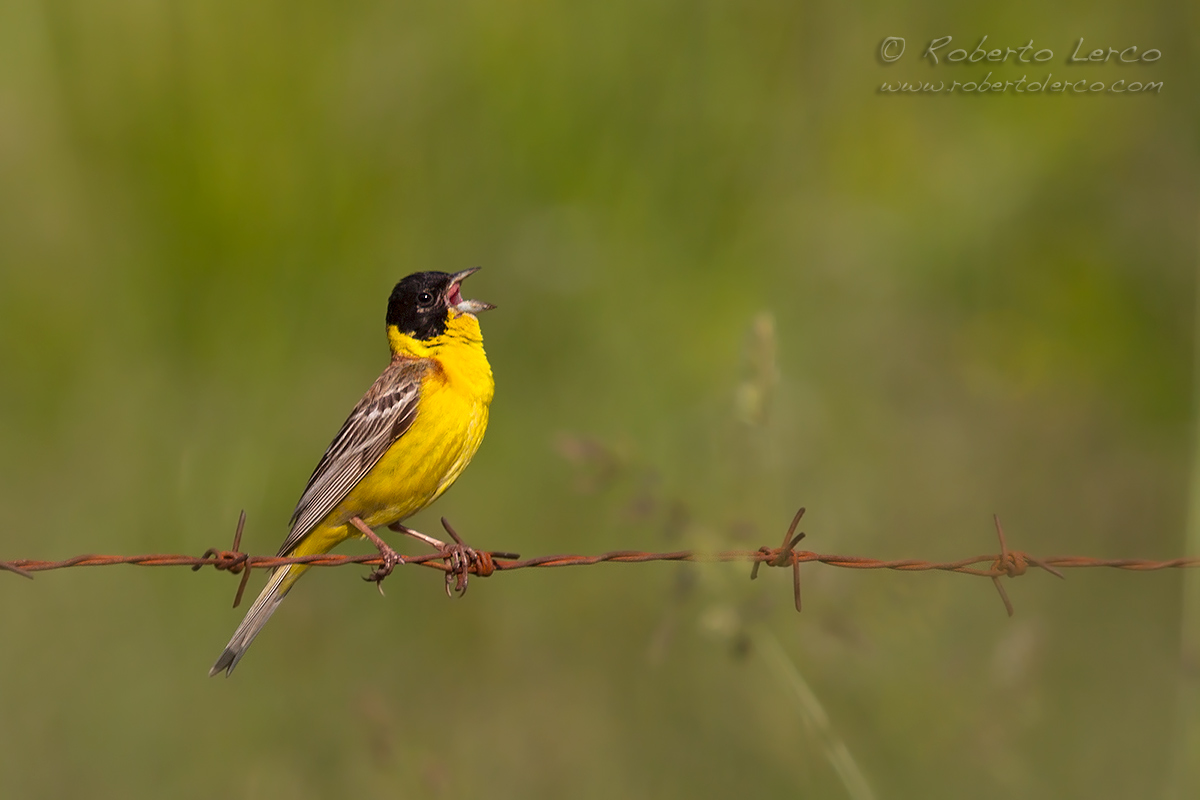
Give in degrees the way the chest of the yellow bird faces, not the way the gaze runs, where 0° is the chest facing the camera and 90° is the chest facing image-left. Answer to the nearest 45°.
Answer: approximately 270°
